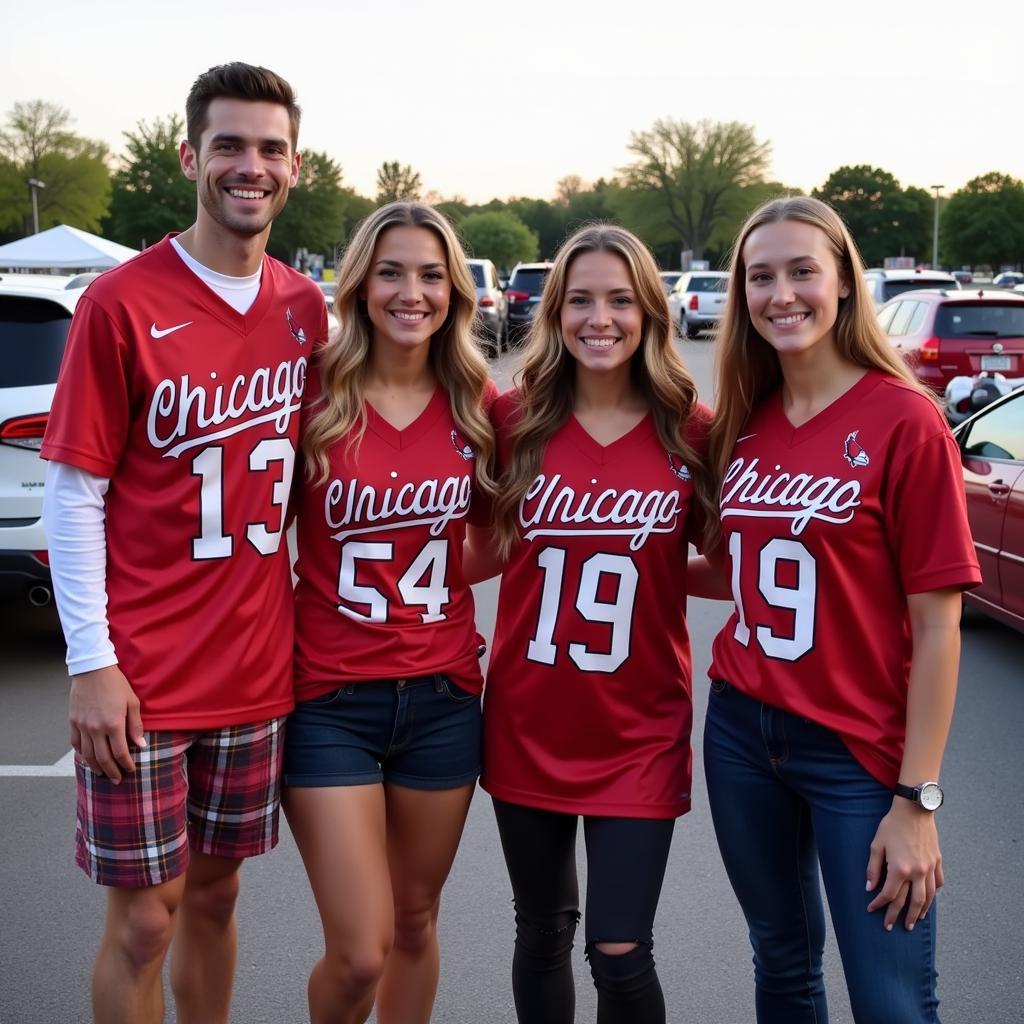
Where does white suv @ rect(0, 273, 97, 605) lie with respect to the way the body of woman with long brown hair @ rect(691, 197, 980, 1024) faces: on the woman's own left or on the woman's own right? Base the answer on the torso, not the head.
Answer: on the woman's own right

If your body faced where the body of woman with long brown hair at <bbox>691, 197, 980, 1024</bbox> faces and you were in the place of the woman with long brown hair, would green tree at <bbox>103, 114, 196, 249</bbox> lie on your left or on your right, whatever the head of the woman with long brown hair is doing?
on your right

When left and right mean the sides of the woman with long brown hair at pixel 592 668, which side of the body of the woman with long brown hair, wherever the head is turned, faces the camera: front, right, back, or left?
front

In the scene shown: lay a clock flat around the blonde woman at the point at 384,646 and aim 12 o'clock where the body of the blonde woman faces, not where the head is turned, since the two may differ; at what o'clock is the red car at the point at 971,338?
The red car is roughly at 7 o'clock from the blonde woman.

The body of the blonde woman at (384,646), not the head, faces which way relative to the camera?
toward the camera

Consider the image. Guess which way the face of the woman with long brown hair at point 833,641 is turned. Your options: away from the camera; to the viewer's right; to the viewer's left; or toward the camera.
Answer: toward the camera

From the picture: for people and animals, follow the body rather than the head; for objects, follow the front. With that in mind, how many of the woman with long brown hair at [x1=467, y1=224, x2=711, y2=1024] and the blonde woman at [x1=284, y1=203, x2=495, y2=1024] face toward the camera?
2

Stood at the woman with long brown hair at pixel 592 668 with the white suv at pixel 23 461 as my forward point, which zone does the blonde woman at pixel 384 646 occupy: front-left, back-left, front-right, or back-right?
front-left

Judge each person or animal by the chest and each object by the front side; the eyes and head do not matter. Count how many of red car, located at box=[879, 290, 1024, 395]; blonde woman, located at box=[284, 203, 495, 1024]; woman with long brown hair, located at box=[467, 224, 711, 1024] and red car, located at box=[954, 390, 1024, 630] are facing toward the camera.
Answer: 2

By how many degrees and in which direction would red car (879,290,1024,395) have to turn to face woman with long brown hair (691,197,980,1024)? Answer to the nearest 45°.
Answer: approximately 135° to its left

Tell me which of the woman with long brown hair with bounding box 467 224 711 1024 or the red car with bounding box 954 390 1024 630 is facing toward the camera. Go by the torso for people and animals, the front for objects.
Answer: the woman with long brown hair

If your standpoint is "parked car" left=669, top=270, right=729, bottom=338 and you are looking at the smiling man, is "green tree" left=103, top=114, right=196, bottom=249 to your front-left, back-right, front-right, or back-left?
back-right

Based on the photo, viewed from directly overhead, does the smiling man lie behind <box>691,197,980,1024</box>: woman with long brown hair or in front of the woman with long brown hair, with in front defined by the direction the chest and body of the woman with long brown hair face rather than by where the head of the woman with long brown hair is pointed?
in front

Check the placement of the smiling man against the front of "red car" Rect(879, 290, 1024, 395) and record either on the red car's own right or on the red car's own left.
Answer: on the red car's own left

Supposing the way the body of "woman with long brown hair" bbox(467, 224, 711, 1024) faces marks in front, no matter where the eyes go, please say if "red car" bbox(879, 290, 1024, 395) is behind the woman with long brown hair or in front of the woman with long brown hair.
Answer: behind
